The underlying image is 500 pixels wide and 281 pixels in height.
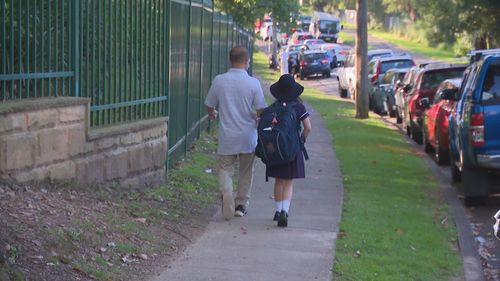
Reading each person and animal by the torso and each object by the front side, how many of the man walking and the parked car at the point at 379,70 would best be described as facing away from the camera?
2

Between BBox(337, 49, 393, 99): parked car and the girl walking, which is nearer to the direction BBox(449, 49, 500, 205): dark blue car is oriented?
the parked car

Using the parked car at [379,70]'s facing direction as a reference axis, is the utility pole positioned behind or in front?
behind

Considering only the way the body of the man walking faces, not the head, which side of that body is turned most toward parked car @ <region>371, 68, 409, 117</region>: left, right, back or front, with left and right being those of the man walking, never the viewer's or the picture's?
front

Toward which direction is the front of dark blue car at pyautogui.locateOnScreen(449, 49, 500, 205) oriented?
away from the camera

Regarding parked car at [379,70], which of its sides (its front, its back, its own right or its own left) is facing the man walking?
back

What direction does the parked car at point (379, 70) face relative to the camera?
away from the camera

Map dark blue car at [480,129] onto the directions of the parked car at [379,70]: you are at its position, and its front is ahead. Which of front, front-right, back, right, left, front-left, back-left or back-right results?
back

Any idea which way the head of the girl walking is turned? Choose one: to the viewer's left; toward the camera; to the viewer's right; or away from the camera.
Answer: away from the camera

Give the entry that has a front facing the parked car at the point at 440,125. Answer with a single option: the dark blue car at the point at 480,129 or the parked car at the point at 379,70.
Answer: the dark blue car

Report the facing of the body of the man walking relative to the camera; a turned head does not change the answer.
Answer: away from the camera

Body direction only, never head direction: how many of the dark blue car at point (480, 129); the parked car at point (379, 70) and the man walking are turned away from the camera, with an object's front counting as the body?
3
